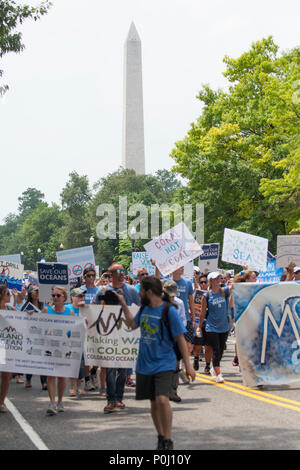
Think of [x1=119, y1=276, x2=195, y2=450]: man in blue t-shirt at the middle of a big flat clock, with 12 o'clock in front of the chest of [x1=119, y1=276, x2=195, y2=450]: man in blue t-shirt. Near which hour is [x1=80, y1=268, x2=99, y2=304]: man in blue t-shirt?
[x1=80, y1=268, x2=99, y2=304]: man in blue t-shirt is roughly at 4 o'clock from [x1=119, y1=276, x2=195, y2=450]: man in blue t-shirt.

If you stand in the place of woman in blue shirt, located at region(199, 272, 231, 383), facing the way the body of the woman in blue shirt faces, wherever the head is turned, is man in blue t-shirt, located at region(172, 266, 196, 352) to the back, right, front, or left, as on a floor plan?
right

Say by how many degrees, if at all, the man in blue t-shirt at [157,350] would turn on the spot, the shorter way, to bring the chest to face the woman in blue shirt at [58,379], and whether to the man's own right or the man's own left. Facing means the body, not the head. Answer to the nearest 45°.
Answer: approximately 90° to the man's own right

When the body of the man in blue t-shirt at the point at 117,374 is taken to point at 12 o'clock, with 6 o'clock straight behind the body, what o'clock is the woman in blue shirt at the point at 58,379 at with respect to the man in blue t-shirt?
The woman in blue shirt is roughly at 3 o'clock from the man in blue t-shirt.

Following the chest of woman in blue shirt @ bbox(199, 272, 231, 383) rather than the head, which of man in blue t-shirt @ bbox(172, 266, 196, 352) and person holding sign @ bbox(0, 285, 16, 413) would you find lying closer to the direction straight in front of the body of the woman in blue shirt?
the person holding sign

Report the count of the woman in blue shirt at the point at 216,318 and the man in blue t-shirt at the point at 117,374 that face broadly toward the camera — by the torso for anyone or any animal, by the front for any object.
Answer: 2

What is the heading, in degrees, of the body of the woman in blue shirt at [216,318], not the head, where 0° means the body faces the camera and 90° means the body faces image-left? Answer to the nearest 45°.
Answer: approximately 0°

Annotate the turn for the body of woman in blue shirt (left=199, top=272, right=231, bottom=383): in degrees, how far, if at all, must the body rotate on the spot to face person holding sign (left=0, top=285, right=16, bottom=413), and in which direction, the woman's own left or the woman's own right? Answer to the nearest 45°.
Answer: approximately 45° to the woman's own right

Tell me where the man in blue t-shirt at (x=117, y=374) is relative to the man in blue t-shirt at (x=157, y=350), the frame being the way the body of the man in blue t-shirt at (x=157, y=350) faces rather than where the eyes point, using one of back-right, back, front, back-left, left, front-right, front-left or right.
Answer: back-right

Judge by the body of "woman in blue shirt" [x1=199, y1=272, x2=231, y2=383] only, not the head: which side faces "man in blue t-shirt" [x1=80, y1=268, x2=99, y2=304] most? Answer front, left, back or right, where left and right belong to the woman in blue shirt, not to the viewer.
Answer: right

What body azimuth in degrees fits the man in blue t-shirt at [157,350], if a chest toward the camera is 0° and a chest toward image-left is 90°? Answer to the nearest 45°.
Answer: approximately 45°
